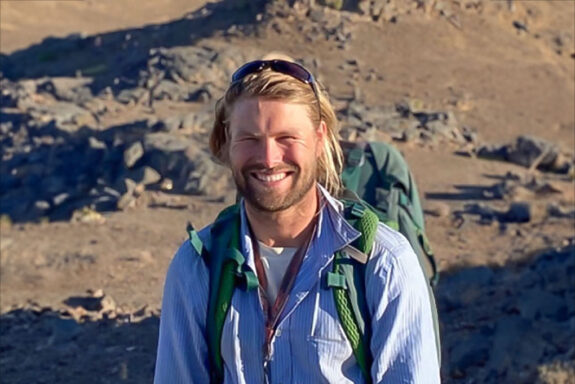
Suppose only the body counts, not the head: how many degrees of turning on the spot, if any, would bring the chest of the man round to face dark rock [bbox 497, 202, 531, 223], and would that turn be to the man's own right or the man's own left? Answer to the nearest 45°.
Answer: approximately 180°

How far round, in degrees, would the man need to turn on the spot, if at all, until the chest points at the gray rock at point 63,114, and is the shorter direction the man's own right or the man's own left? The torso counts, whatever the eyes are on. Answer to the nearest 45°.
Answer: approximately 180°

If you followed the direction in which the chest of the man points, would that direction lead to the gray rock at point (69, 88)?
no

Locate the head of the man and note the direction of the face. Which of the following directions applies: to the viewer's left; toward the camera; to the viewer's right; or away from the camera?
toward the camera

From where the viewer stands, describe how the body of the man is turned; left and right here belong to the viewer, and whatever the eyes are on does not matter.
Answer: facing the viewer

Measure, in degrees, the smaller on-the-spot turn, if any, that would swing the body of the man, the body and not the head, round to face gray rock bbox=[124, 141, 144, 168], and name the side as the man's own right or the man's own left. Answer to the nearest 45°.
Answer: approximately 180°

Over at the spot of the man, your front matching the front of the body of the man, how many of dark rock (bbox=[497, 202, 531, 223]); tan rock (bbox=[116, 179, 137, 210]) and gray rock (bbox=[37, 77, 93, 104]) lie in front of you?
0

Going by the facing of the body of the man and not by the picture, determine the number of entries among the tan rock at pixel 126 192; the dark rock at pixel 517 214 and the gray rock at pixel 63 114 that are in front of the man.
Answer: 0

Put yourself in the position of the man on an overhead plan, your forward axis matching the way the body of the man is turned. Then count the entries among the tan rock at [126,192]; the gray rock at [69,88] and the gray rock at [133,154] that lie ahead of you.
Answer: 0

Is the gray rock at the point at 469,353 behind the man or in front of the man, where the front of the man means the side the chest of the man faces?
behind

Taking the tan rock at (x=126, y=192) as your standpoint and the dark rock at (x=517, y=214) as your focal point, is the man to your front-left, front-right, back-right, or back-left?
front-right

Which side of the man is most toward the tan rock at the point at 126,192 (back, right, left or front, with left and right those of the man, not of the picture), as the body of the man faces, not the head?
back
